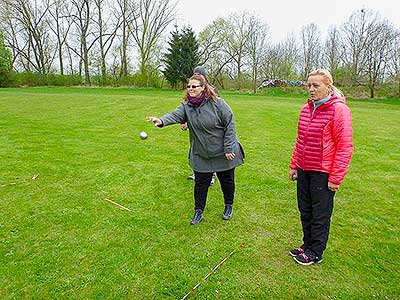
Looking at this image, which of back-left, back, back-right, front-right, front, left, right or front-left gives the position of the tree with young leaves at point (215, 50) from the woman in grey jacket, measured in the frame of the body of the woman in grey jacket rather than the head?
back-right

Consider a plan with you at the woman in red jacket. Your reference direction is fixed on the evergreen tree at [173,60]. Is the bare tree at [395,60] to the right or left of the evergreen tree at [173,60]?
right

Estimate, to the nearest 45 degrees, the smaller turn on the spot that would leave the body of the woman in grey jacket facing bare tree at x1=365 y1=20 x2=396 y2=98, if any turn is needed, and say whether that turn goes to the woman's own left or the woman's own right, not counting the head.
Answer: approximately 180°

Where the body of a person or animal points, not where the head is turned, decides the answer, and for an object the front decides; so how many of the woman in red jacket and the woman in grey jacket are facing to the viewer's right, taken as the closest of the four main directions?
0

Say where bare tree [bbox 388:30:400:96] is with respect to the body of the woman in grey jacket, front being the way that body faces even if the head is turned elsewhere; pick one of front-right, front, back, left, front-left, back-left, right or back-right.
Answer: back

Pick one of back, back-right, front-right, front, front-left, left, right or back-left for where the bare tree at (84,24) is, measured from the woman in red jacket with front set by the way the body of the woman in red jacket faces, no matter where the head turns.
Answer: right

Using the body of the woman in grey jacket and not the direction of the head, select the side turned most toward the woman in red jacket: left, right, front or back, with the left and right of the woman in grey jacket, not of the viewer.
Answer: left

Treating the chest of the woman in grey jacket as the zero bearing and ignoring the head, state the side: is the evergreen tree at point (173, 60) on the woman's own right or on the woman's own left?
on the woman's own right

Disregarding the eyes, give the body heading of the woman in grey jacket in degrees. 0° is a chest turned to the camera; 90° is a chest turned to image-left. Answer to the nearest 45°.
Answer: approximately 45°

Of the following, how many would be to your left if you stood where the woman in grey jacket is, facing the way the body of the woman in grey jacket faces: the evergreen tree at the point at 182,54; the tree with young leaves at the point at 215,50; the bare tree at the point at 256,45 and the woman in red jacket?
1

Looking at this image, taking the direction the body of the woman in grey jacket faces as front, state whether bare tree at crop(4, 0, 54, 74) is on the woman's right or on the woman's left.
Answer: on the woman's right
